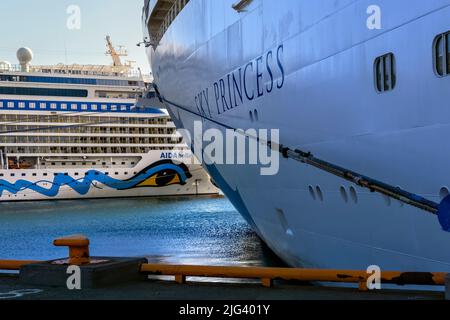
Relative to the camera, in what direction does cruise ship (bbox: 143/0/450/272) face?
facing away from the viewer and to the left of the viewer
